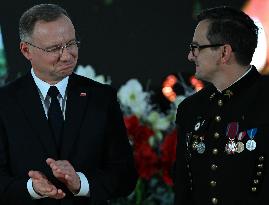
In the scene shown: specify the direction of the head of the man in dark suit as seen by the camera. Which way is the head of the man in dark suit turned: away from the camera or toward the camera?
toward the camera

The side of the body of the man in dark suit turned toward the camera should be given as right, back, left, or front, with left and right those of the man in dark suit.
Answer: front

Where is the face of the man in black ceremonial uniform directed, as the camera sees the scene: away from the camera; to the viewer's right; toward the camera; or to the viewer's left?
to the viewer's left

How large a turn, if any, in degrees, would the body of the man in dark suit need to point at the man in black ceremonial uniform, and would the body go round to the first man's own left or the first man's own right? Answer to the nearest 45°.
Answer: approximately 90° to the first man's own left
